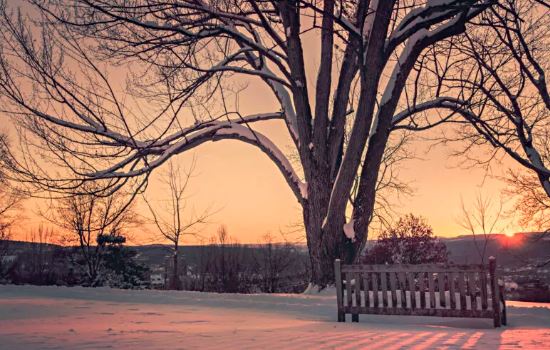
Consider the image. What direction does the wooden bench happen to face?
away from the camera
